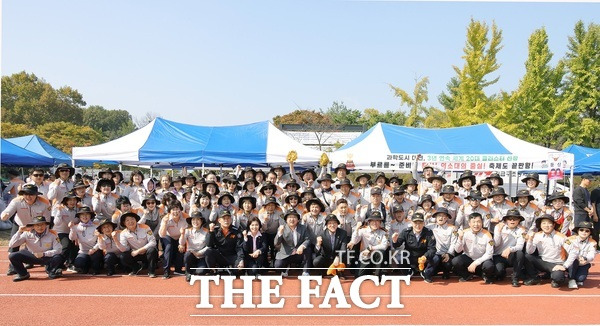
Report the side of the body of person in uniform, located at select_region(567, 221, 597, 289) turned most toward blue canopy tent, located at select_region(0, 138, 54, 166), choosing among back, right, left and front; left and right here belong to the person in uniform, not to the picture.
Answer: right

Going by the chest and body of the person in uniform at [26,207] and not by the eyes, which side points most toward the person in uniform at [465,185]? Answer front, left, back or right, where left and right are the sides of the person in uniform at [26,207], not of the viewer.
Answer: left

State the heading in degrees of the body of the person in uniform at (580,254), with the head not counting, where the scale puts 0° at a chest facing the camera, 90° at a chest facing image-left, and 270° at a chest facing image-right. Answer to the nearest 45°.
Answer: approximately 0°

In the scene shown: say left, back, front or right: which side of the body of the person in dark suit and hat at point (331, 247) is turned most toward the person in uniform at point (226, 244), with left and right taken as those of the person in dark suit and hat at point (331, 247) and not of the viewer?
right

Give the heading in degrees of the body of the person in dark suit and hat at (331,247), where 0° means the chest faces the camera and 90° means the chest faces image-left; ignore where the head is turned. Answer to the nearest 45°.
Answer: approximately 0°

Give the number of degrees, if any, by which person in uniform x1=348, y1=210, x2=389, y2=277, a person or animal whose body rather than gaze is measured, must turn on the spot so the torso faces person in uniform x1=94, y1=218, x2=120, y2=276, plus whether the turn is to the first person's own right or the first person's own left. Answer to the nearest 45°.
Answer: approximately 90° to the first person's own right

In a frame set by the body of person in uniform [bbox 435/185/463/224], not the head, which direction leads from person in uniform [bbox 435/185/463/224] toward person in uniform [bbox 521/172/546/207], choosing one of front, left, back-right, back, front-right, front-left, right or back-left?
back-left
